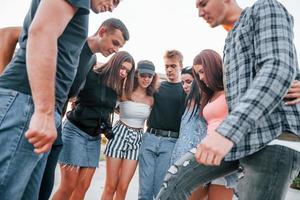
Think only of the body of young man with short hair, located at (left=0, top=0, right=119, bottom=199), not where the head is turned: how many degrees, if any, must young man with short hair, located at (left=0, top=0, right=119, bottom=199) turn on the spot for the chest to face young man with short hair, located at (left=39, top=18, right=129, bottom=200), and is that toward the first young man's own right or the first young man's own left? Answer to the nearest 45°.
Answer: approximately 90° to the first young man's own left

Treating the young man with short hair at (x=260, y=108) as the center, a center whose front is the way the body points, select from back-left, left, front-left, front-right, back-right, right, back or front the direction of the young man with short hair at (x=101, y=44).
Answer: front-right

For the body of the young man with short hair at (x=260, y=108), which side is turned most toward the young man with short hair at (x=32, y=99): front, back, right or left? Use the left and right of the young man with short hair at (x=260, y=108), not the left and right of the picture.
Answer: front

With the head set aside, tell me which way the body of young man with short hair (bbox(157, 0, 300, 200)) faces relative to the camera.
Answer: to the viewer's left

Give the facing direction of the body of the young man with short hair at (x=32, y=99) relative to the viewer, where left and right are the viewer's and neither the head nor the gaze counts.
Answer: facing to the right of the viewer

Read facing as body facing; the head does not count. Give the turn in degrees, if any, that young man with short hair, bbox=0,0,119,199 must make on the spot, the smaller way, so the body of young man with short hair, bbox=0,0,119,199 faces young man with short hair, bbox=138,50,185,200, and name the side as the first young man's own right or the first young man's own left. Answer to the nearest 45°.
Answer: approximately 45° to the first young man's own left

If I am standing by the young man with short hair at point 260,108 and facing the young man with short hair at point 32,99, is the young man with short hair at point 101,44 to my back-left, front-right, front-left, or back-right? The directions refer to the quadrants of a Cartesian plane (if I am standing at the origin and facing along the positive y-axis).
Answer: front-right

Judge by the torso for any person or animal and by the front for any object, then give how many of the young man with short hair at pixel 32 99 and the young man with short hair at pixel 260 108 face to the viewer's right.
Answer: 1
